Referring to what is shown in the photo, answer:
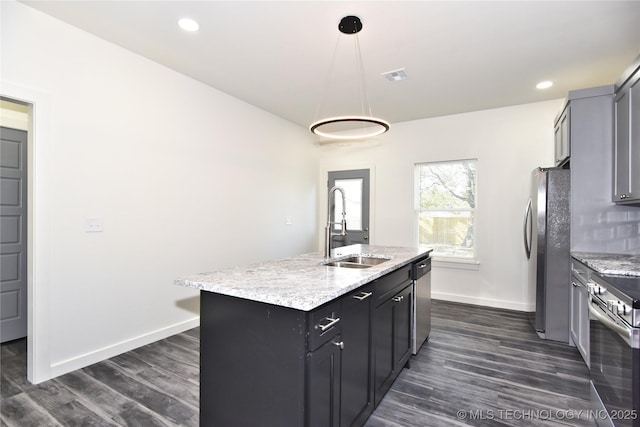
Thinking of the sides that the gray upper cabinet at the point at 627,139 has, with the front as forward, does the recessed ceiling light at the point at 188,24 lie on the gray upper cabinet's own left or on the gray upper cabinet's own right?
on the gray upper cabinet's own left

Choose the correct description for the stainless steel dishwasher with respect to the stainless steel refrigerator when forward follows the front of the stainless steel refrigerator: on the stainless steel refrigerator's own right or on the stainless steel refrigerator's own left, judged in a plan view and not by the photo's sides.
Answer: on the stainless steel refrigerator's own left

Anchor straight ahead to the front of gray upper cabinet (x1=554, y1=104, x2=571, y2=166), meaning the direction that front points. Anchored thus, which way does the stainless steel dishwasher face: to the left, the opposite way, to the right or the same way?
the opposite way

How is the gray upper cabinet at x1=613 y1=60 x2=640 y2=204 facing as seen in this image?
to the viewer's left

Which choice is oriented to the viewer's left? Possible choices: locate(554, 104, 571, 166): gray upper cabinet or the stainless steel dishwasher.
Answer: the gray upper cabinet

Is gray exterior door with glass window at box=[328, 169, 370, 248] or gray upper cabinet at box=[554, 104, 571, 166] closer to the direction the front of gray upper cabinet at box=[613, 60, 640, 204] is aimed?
the gray exterior door with glass window

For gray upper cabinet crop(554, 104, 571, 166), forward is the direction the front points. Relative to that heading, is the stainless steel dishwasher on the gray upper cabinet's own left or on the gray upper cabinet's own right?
on the gray upper cabinet's own left

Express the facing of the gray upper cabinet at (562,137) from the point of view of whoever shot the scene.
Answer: facing to the left of the viewer
